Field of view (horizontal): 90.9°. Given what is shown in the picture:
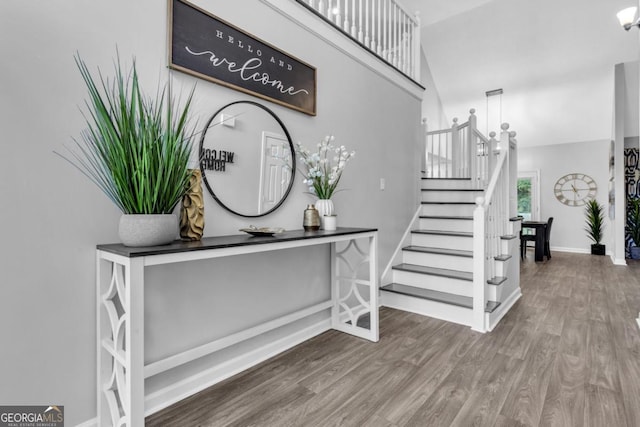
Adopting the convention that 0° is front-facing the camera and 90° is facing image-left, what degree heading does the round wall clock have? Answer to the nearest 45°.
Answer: approximately 0°

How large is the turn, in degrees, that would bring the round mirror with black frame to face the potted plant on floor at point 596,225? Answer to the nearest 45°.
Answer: approximately 90° to its left

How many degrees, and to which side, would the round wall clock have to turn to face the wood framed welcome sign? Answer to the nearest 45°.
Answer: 0° — it already faces it

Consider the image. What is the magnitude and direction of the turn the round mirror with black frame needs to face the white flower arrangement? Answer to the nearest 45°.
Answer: approximately 90° to its left

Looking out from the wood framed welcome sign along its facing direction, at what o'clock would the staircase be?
The staircase is roughly at 10 o'clock from the wood framed welcome sign.

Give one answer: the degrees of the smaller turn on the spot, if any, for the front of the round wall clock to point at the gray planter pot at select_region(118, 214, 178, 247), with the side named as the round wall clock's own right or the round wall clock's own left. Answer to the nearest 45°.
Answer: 0° — it already faces it

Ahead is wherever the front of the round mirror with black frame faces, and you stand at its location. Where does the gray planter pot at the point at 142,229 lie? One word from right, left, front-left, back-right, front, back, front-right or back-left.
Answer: right

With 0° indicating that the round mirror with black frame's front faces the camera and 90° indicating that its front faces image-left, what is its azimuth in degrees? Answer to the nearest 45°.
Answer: approximately 315°

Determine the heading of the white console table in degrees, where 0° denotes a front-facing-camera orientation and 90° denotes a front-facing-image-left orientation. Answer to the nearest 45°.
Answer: approximately 315°

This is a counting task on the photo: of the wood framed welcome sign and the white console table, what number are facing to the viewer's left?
0
